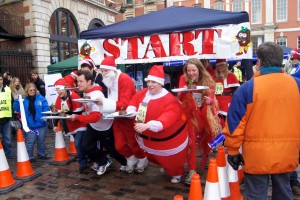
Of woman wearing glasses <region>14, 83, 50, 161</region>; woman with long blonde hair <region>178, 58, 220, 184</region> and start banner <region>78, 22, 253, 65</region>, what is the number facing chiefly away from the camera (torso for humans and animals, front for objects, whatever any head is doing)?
0

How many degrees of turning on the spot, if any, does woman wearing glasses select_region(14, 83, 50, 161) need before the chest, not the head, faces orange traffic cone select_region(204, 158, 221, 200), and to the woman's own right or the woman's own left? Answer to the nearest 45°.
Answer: approximately 45° to the woman's own left

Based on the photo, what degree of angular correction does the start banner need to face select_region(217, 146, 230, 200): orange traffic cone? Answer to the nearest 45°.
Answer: approximately 45° to its left

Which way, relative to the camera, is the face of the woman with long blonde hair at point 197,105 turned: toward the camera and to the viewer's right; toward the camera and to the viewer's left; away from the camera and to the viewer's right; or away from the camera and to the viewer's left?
toward the camera and to the viewer's left

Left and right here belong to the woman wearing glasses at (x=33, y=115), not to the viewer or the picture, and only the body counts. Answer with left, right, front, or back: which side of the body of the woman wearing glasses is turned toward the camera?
front

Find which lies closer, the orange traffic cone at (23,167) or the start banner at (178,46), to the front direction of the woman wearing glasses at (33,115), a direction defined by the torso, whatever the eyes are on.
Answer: the orange traffic cone

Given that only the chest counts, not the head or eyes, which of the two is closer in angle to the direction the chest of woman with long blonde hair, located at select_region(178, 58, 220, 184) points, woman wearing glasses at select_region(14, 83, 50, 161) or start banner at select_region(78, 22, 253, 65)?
the woman wearing glasses

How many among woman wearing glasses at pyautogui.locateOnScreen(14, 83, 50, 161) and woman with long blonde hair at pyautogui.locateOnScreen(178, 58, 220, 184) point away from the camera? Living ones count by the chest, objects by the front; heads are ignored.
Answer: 0

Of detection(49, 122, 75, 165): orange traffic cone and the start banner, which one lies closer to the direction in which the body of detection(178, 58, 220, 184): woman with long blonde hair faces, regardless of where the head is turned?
the orange traffic cone

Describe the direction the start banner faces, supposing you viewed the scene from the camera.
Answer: facing the viewer and to the left of the viewer
